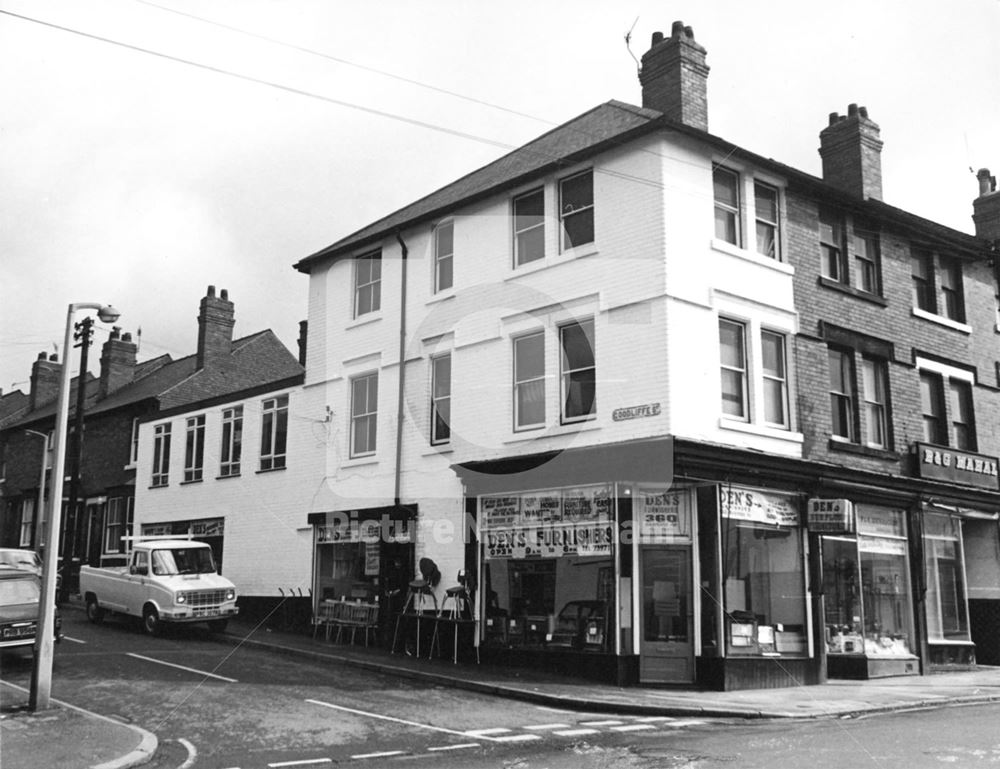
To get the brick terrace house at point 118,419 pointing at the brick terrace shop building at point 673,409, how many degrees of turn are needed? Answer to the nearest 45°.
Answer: approximately 90° to its left

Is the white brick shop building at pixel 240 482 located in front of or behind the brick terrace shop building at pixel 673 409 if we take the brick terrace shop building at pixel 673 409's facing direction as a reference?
behind

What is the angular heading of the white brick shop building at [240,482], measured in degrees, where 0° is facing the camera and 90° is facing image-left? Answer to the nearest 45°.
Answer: approximately 45°

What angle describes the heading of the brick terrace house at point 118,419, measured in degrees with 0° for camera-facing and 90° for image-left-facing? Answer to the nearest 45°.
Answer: approximately 45°

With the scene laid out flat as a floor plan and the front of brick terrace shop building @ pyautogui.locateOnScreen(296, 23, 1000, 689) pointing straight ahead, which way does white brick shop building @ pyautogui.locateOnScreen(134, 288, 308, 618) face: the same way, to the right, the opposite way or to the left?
to the right

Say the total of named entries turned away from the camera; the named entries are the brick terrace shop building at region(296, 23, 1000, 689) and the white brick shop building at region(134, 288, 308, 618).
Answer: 0

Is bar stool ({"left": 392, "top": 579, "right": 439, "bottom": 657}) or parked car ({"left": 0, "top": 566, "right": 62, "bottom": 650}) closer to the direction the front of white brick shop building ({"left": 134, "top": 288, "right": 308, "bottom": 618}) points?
the parked car
